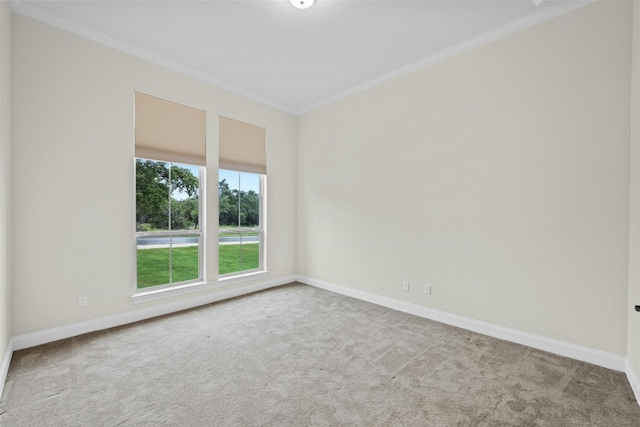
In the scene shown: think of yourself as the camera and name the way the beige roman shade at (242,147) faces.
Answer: facing the viewer and to the right of the viewer

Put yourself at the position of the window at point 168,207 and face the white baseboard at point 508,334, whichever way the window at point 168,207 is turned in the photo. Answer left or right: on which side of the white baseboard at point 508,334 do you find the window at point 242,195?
left

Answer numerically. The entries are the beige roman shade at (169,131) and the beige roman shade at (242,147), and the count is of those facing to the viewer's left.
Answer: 0

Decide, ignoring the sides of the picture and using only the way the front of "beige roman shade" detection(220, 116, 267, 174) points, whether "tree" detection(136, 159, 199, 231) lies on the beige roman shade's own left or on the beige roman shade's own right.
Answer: on the beige roman shade's own right

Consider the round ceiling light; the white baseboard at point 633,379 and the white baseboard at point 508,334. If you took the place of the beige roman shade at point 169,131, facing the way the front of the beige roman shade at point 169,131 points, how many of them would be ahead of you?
3

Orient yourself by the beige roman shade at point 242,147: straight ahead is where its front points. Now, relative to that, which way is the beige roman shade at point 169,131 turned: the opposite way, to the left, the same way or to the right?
the same way

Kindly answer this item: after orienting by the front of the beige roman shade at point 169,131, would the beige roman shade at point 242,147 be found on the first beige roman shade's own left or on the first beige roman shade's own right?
on the first beige roman shade's own left

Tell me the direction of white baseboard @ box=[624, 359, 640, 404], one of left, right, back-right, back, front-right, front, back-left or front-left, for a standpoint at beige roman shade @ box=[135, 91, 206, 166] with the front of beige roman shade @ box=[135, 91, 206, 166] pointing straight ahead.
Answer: front

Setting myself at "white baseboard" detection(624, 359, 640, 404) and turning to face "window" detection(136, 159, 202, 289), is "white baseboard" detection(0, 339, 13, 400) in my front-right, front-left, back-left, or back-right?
front-left
